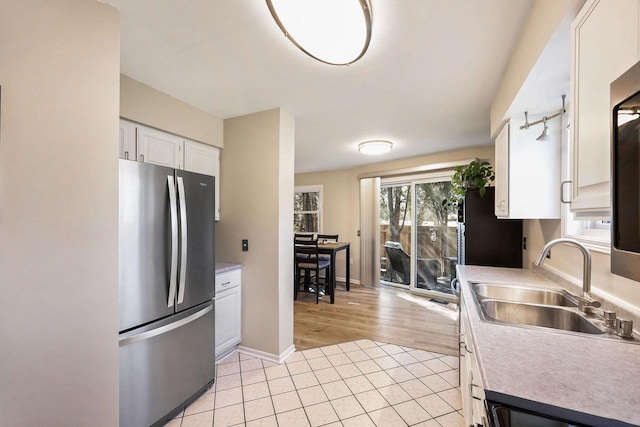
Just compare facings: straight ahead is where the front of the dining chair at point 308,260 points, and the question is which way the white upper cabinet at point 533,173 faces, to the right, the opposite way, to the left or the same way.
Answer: to the left

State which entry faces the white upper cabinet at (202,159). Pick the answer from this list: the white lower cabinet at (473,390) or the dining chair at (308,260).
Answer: the white lower cabinet

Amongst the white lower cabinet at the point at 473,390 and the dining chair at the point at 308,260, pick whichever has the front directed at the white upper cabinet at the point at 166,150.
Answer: the white lower cabinet

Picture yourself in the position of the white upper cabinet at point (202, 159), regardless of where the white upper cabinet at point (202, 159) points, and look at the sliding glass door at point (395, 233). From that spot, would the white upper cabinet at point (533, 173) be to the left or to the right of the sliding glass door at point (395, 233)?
right

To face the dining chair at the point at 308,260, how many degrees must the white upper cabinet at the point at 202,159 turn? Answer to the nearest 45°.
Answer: approximately 90° to its left

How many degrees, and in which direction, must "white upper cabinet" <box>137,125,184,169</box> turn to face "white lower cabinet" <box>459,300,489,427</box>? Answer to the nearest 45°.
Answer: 0° — it already faces it

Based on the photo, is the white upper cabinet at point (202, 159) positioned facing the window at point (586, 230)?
yes

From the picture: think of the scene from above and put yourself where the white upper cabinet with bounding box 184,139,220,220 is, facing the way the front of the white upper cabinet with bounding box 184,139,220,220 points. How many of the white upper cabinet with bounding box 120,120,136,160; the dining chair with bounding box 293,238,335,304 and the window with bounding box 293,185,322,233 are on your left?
2

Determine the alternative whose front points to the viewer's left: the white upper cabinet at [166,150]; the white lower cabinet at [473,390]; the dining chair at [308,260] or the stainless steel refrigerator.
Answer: the white lower cabinet

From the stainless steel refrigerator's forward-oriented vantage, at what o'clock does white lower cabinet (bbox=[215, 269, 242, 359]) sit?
The white lower cabinet is roughly at 9 o'clock from the stainless steel refrigerator.

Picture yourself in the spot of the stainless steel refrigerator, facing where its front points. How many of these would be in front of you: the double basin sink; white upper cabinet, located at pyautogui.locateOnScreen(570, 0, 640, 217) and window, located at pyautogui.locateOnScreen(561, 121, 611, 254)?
3

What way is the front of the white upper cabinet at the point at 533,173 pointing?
to the viewer's left

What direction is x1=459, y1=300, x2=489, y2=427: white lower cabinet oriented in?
to the viewer's left
